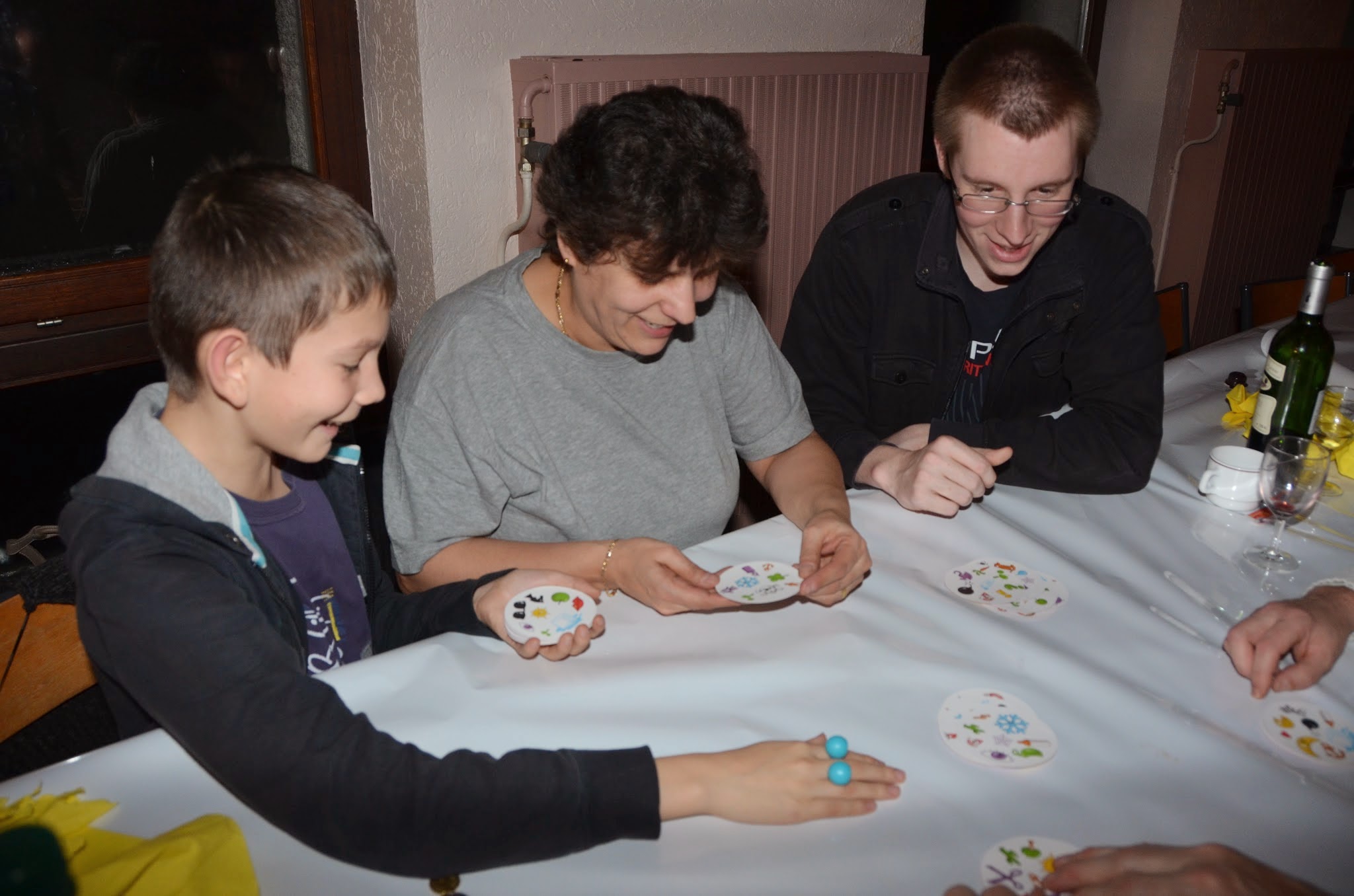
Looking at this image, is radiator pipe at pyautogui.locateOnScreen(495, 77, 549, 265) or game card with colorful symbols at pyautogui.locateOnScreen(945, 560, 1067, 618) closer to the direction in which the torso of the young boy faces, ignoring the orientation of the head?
the game card with colorful symbols

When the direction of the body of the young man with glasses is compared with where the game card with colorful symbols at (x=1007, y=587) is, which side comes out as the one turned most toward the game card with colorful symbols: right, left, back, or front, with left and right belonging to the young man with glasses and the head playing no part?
front

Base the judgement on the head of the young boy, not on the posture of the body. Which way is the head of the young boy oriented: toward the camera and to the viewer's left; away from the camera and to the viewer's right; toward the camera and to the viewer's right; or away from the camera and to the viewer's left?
toward the camera and to the viewer's right

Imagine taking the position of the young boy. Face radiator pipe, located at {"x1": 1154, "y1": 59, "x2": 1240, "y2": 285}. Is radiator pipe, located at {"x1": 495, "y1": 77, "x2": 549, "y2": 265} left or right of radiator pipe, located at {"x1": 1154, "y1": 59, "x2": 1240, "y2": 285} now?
left

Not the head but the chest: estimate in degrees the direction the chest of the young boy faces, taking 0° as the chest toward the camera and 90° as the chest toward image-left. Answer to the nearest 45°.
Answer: approximately 315°

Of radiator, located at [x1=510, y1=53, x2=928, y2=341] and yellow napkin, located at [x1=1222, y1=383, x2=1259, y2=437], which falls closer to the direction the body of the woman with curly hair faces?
the yellow napkin

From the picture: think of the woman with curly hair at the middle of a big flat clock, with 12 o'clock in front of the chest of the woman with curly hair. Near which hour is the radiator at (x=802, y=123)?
The radiator is roughly at 8 o'clock from the woman with curly hair.

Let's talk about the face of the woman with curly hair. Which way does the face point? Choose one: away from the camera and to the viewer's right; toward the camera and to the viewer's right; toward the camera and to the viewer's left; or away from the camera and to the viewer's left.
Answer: toward the camera and to the viewer's right

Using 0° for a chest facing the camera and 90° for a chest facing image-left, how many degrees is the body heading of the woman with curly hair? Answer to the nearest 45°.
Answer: approximately 315°
